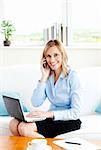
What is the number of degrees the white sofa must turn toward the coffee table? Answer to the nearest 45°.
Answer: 0° — it already faces it

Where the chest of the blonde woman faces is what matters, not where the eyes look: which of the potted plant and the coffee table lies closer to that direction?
the coffee table

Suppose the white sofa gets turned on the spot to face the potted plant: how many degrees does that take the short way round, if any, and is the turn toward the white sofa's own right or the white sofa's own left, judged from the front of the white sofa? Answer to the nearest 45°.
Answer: approximately 135° to the white sofa's own right

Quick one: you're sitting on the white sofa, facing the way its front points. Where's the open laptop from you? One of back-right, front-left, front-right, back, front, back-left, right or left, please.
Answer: front

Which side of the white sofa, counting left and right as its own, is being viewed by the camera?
front

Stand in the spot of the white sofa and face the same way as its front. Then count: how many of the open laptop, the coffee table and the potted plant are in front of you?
2

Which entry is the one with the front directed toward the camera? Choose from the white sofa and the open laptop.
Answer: the white sofa

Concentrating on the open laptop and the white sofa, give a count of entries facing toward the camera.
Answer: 1

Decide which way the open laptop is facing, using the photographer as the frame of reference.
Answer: facing away from the viewer and to the right of the viewer

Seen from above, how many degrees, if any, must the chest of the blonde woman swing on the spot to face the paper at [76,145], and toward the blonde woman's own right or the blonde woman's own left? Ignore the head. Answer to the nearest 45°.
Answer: approximately 45° to the blonde woman's own left

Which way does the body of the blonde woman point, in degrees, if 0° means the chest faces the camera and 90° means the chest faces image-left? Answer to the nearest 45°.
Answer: approximately 45°

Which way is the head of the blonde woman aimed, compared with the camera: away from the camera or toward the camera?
toward the camera

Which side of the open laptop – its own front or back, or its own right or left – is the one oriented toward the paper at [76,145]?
right
